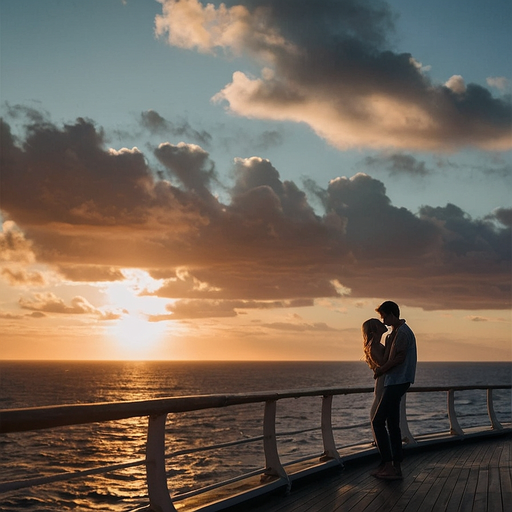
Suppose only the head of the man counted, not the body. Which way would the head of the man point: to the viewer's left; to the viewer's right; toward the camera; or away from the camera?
to the viewer's left

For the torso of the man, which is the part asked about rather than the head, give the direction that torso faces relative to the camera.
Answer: to the viewer's left

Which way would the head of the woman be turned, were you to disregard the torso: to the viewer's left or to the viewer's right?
to the viewer's right
